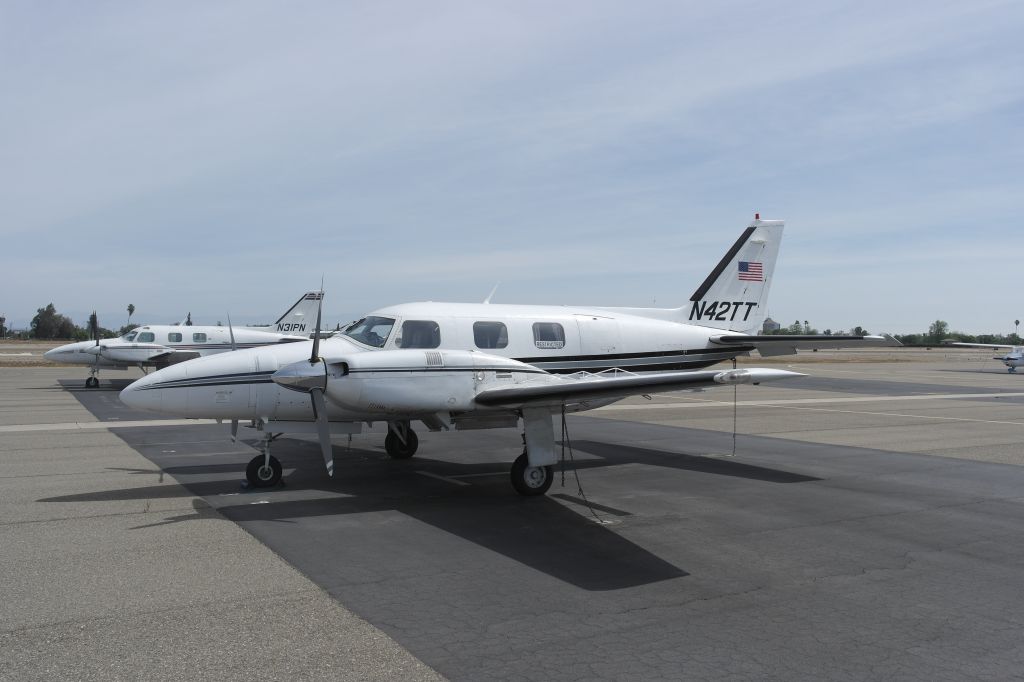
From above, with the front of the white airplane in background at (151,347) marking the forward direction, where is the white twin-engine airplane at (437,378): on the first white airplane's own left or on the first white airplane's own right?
on the first white airplane's own left

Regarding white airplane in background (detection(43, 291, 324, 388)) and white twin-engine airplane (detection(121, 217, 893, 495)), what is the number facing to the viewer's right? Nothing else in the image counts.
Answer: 0

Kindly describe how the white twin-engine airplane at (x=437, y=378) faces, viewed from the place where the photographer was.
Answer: facing the viewer and to the left of the viewer

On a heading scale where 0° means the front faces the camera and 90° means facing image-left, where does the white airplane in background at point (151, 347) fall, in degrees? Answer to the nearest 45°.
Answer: approximately 90°

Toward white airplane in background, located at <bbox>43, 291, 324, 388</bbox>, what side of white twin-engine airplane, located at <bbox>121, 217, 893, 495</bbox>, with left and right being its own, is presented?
right
